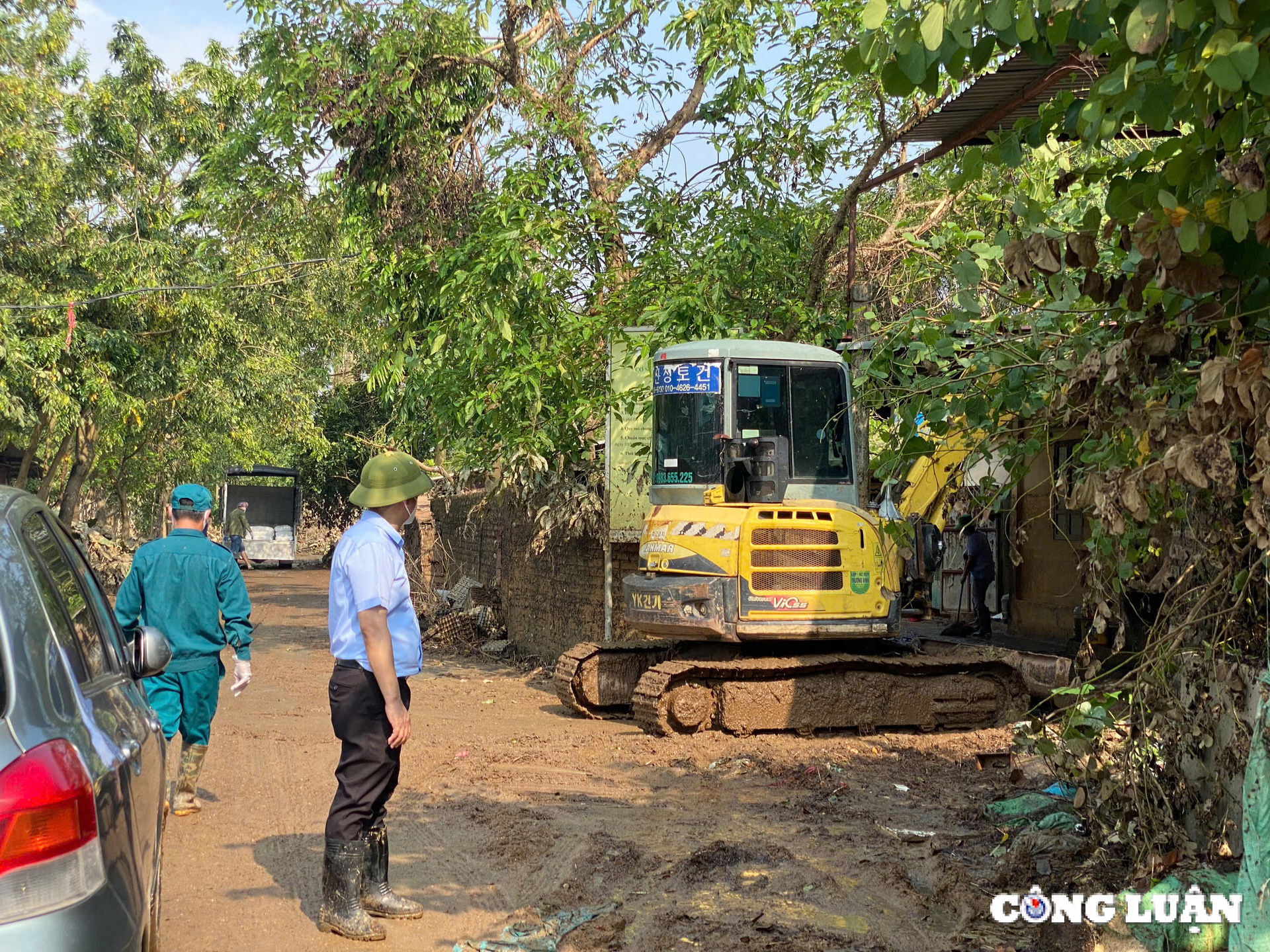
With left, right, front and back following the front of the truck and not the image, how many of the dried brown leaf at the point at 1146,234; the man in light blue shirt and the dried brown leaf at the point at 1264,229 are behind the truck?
3

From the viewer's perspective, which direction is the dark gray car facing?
away from the camera

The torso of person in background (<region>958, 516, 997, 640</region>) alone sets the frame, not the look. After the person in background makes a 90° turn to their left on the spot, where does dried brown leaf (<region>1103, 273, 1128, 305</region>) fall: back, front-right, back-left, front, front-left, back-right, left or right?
front

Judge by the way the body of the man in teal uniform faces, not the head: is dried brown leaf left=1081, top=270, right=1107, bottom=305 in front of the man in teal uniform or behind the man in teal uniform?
behind

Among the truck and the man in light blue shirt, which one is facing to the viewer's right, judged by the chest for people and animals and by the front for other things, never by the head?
the man in light blue shirt

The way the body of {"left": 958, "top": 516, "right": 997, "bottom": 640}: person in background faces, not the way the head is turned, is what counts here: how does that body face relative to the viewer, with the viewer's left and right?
facing to the left of the viewer

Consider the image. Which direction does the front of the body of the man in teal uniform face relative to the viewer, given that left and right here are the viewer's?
facing away from the viewer

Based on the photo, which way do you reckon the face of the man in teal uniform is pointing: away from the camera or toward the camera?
away from the camera

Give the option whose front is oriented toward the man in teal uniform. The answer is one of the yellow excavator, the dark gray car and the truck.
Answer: the dark gray car

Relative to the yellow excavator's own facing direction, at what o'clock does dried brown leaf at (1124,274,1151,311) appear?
The dried brown leaf is roughly at 4 o'clock from the yellow excavator.

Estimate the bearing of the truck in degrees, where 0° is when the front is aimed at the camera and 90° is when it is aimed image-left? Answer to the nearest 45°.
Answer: approximately 180°
